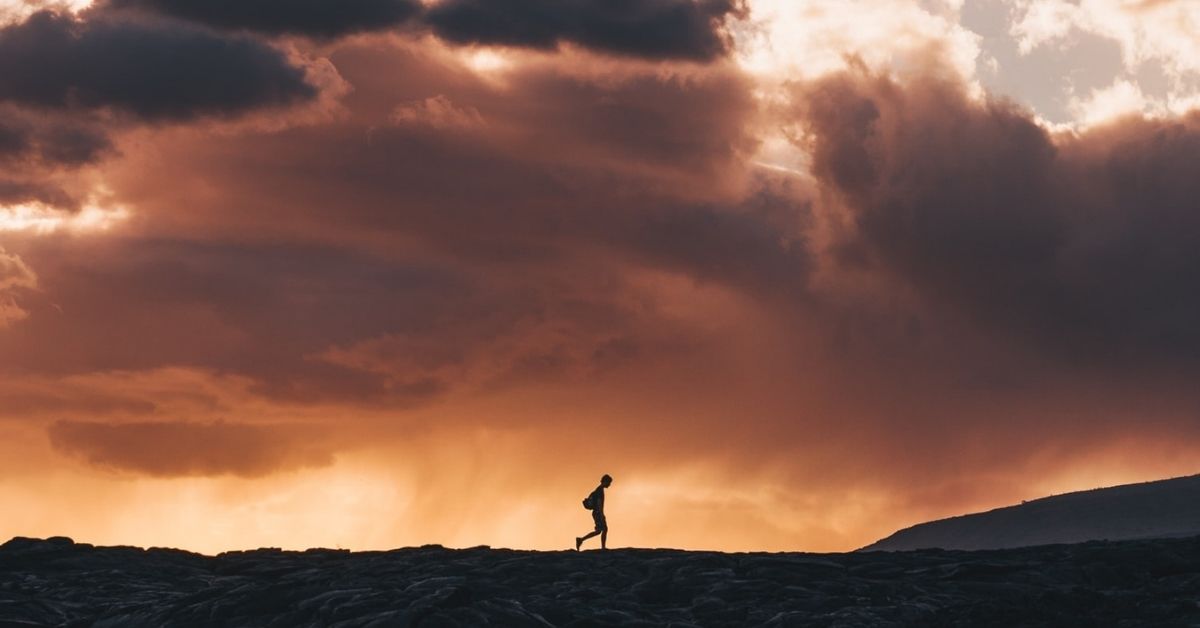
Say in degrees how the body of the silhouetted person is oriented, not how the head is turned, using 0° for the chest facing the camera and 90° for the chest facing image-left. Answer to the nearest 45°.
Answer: approximately 270°
